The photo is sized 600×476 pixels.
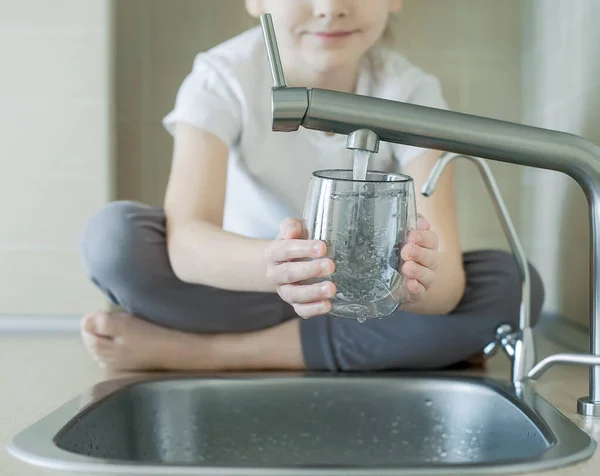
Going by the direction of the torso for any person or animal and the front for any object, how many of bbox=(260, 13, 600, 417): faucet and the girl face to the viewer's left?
1

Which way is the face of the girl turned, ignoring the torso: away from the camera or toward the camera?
toward the camera

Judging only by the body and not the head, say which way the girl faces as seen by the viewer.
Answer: toward the camera

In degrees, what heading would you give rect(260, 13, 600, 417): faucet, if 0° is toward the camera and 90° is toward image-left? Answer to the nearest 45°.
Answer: approximately 90°

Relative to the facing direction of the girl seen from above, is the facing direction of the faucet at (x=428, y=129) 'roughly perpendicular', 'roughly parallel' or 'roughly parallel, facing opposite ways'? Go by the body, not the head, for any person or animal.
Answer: roughly perpendicular
